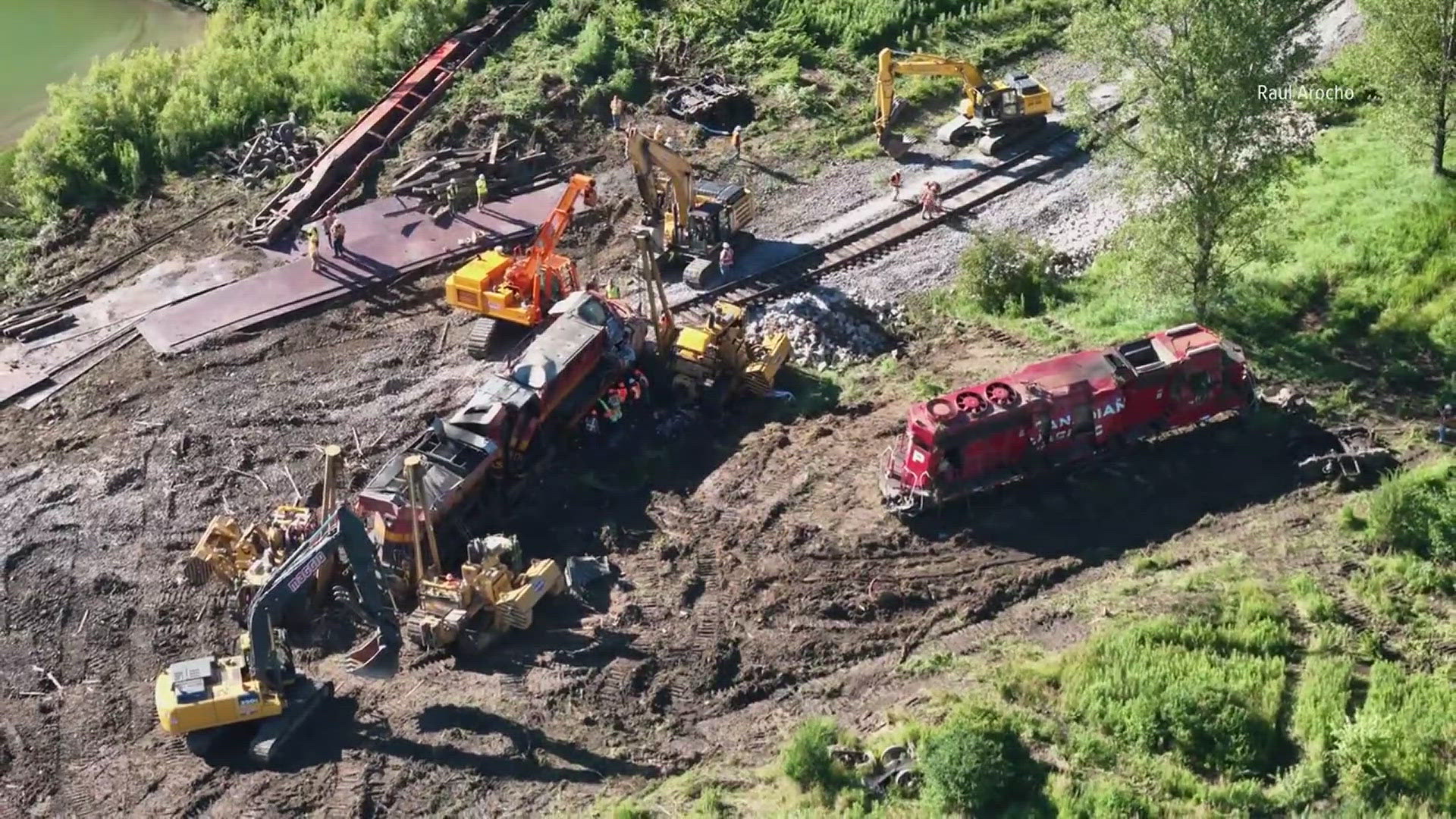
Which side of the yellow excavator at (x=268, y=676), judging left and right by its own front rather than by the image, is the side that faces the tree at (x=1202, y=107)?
front

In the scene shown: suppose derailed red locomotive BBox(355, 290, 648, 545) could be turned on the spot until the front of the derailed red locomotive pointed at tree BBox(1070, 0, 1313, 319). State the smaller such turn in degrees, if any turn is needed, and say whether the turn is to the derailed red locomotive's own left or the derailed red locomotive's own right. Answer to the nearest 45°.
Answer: approximately 45° to the derailed red locomotive's own right

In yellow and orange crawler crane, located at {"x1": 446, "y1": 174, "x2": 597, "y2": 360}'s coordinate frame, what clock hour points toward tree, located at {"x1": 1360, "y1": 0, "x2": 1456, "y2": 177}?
The tree is roughly at 12 o'clock from the yellow and orange crawler crane.

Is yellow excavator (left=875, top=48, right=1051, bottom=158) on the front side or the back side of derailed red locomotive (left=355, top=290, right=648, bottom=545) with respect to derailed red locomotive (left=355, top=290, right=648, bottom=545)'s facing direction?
on the front side

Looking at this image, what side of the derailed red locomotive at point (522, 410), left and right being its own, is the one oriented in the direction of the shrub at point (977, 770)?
right

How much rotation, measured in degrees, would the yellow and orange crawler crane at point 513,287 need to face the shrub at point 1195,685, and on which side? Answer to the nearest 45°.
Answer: approximately 45° to its right

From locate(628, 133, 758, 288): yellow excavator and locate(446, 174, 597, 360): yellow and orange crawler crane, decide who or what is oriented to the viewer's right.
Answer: locate(446, 174, 597, 360): yellow and orange crawler crane

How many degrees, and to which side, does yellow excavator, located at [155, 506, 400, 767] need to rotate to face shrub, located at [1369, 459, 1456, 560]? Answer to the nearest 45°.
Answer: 0° — it already faces it

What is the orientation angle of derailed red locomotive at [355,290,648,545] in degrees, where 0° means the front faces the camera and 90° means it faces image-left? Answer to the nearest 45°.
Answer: approximately 225°

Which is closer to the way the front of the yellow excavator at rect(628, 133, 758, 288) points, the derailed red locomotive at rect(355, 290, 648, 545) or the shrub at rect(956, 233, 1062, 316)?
the derailed red locomotive

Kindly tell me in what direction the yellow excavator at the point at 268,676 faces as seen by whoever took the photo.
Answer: facing to the right of the viewer

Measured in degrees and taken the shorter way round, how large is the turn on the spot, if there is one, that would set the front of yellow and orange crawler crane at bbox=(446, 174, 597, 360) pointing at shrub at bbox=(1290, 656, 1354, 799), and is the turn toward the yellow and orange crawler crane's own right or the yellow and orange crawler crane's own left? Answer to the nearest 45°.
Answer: approximately 45° to the yellow and orange crawler crane's own right
